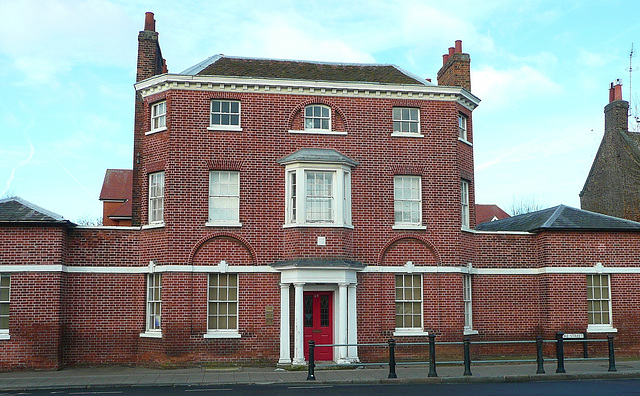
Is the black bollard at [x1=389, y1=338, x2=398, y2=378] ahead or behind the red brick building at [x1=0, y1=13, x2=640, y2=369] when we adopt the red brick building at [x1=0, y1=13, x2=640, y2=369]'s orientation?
ahead

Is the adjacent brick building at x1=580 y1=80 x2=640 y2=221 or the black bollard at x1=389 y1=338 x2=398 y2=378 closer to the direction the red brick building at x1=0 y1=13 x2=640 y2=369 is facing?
the black bollard

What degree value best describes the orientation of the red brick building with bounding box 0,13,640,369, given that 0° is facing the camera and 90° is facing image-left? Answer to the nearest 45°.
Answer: approximately 0°

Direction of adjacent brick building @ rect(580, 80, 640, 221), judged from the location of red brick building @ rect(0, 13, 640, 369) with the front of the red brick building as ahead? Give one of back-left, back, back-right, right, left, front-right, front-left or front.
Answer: back-left
